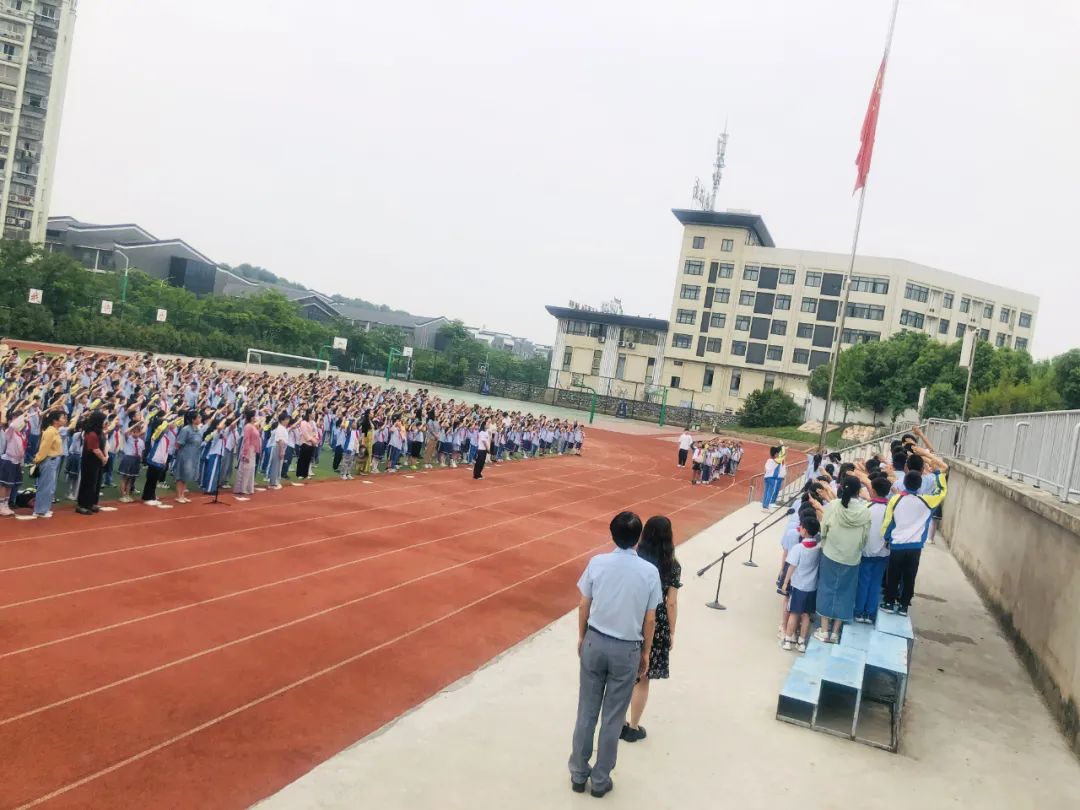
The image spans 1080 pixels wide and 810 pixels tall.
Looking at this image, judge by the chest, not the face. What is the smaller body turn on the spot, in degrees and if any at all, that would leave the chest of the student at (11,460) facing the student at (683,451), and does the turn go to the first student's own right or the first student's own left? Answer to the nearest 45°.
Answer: approximately 45° to the first student's own left

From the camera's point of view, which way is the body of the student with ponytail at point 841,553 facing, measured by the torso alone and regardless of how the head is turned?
away from the camera

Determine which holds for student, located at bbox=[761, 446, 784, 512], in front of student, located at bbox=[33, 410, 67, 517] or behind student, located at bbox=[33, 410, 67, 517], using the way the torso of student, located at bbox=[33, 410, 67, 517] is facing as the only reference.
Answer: in front

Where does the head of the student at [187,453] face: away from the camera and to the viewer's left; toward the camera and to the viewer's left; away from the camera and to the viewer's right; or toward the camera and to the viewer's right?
toward the camera and to the viewer's right

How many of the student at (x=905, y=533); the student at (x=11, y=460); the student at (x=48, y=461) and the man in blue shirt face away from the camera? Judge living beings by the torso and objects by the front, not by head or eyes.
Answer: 2

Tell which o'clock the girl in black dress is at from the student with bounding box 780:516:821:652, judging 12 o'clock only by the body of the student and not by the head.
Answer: The girl in black dress is roughly at 8 o'clock from the student.

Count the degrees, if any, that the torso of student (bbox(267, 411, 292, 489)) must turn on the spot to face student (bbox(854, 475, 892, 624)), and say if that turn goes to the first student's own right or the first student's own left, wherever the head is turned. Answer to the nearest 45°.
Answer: approximately 45° to the first student's own right

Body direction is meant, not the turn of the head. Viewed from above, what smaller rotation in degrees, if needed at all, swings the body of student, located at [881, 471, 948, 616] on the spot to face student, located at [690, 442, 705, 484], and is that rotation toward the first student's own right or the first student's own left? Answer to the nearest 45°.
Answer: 0° — they already face them

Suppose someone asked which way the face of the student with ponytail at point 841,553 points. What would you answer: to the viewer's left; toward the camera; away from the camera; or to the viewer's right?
away from the camera

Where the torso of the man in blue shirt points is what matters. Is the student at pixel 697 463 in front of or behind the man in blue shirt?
in front

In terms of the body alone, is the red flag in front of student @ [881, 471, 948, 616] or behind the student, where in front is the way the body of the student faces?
in front

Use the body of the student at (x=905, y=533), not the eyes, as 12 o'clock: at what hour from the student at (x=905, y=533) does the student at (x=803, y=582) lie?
the student at (x=803, y=582) is roughly at 8 o'clock from the student at (x=905, y=533).

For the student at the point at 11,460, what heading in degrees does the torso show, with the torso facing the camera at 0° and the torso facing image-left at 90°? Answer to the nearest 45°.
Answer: approximately 270°

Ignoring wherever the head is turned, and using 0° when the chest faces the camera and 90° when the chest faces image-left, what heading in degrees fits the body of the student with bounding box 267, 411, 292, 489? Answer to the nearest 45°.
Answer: approximately 270°

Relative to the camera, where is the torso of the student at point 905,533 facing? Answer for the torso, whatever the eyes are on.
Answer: away from the camera

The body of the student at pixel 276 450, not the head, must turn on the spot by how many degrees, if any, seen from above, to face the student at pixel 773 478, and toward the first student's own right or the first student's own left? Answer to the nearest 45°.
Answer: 0° — they already face them
